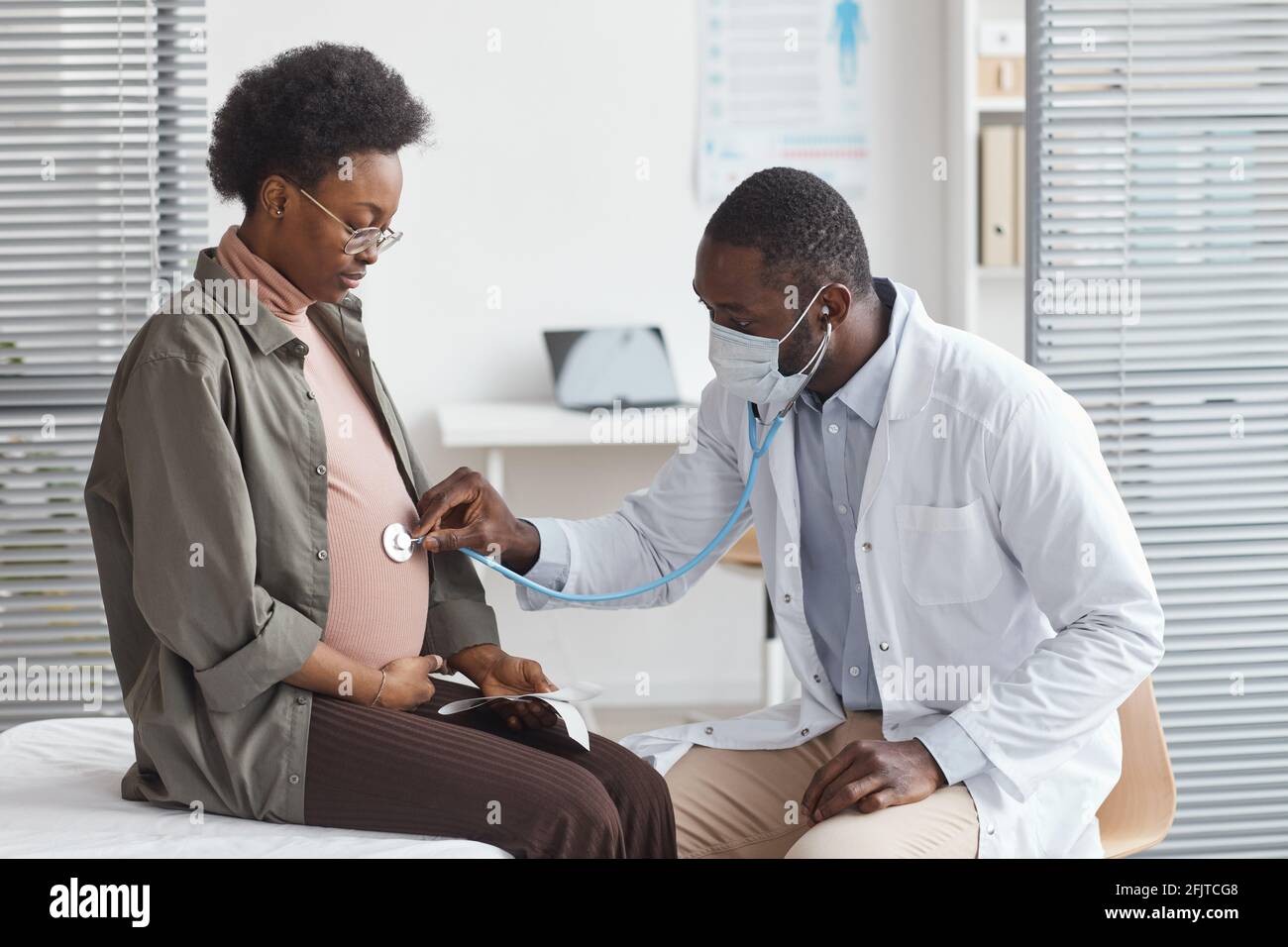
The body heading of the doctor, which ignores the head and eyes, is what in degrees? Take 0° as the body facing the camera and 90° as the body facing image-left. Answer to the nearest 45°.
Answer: approximately 45°

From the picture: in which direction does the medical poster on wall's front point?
toward the camera

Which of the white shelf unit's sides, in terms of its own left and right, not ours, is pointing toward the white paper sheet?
front

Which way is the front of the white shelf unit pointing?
toward the camera

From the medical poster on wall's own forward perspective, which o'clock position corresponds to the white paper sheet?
The white paper sheet is roughly at 12 o'clock from the medical poster on wall.

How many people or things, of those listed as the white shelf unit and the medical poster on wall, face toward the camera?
2

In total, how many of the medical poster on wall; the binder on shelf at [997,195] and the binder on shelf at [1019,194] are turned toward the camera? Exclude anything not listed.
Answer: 3

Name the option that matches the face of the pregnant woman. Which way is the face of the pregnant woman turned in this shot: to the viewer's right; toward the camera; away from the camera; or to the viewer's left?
to the viewer's right

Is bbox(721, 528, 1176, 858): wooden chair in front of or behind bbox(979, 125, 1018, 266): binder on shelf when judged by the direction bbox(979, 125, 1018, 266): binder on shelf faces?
in front

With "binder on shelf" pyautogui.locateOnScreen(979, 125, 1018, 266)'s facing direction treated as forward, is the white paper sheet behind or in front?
in front

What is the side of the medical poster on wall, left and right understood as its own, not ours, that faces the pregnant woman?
front

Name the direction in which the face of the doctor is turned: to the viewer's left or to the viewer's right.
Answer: to the viewer's left

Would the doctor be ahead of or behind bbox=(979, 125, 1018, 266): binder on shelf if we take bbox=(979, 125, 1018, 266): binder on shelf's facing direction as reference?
ahead

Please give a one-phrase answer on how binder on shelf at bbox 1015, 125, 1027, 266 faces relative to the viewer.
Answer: facing the viewer
